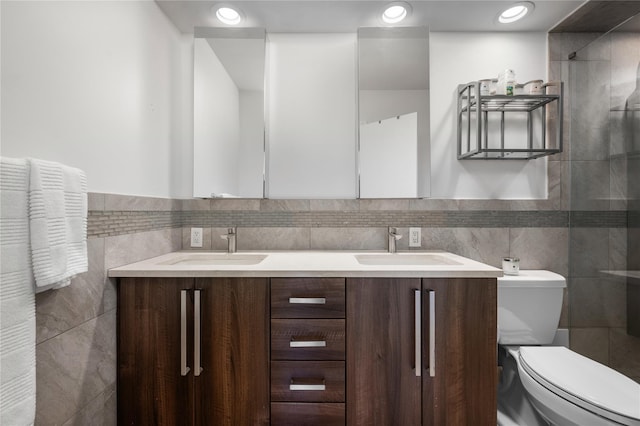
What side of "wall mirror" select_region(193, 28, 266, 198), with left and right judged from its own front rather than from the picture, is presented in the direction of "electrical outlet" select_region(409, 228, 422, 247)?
left

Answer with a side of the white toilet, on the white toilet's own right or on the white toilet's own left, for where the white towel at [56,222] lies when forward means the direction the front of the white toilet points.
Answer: on the white toilet's own right

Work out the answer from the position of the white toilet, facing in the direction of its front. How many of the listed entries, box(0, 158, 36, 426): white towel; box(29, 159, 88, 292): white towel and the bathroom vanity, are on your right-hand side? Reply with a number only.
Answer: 3

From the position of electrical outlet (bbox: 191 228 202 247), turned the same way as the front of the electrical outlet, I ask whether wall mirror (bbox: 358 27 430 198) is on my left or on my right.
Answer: on my left
